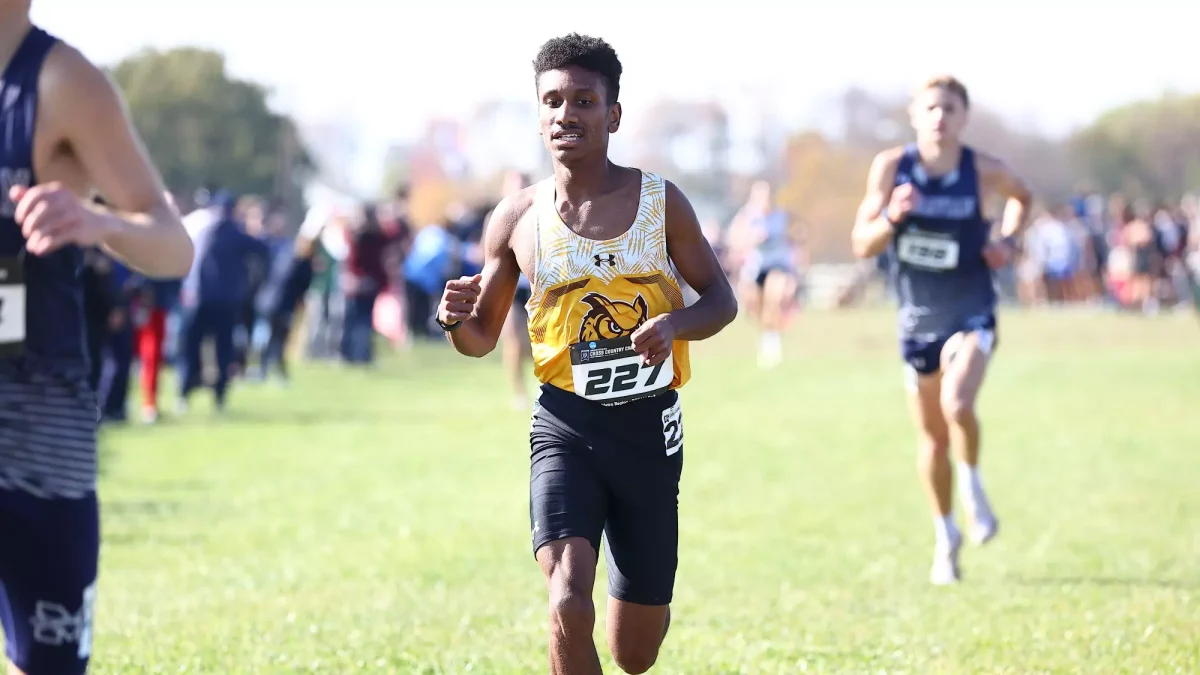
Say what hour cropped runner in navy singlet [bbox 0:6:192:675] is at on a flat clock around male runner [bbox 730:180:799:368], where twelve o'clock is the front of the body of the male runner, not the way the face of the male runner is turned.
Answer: The cropped runner in navy singlet is roughly at 12 o'clock from the male runner.

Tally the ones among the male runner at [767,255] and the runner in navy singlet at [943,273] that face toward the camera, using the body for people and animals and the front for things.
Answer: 2

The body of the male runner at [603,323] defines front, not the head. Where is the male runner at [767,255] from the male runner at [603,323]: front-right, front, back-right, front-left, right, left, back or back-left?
back

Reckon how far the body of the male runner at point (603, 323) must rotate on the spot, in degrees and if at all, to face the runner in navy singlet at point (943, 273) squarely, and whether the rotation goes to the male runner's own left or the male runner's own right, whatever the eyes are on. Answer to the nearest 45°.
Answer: approximately 135° to the male runner's own left

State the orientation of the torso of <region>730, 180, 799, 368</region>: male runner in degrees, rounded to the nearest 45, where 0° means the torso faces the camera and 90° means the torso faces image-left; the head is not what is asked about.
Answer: approximately 0°

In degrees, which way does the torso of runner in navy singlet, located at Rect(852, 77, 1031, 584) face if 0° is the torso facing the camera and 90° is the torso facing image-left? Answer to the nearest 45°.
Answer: approximately 0°

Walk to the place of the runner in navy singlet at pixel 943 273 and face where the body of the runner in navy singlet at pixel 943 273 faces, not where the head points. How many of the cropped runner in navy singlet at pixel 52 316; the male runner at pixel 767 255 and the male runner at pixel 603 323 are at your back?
1

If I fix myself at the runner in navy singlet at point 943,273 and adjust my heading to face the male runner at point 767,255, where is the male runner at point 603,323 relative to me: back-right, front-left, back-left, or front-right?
back-left
